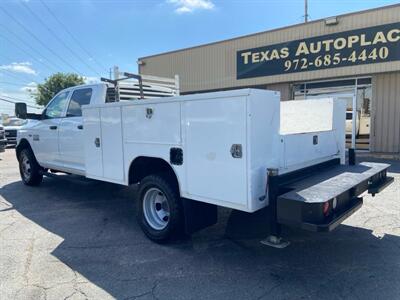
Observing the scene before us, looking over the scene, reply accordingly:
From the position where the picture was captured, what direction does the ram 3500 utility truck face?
facing away from the viewer and to the left of the viewer

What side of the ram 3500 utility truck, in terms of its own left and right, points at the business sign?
right

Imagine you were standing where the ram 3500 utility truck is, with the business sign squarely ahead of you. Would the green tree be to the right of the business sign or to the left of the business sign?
left

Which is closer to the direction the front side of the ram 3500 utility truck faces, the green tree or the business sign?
the green tree

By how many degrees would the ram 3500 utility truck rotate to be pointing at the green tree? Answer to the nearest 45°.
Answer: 0° — it already faces it
